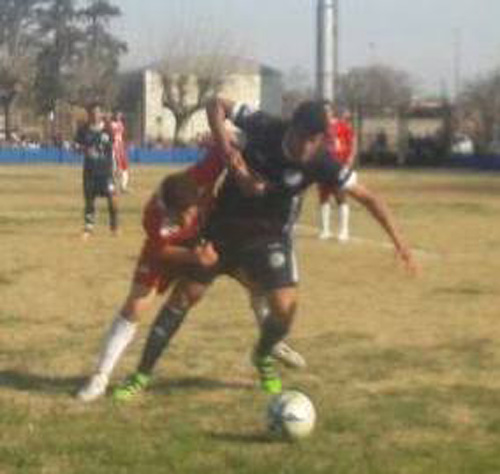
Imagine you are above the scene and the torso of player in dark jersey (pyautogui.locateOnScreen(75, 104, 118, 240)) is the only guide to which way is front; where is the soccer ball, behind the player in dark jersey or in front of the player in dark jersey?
in front

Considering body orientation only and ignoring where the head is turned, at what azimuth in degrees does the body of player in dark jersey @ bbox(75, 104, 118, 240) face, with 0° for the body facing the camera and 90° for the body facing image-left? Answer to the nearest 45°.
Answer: approximately 0°

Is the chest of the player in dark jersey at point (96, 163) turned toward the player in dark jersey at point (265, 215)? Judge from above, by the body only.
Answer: yes

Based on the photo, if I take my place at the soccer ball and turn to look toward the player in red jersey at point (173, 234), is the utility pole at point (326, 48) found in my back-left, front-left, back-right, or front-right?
front-right

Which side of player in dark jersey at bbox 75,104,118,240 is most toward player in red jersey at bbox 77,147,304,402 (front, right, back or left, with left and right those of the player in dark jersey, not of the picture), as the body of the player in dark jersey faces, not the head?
front
